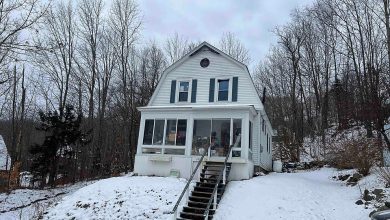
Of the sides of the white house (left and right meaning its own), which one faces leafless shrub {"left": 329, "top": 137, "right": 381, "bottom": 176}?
left

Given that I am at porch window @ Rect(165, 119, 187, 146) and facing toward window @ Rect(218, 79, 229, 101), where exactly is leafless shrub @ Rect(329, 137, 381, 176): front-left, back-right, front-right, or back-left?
front-right

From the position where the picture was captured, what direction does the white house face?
facing the viewer

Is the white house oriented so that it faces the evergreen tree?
no
